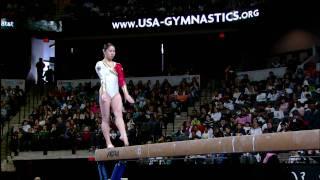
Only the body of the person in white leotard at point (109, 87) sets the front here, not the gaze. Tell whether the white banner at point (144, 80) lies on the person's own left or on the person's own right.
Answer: on the person's own left
